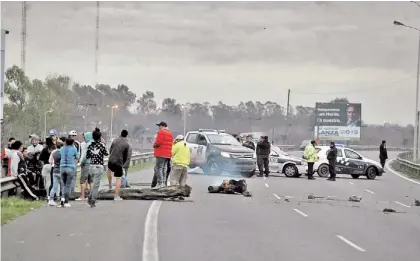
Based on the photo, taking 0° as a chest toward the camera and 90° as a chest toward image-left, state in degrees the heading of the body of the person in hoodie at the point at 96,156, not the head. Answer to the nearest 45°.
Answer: approximately 180°

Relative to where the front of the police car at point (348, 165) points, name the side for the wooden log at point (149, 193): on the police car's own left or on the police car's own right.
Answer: on the police car's own right

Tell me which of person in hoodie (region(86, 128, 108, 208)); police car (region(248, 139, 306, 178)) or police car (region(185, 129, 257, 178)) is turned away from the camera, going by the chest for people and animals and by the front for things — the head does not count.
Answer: the person in hoodie

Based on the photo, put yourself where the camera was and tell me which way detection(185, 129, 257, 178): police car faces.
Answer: facing the viewer and to the right of the viewer

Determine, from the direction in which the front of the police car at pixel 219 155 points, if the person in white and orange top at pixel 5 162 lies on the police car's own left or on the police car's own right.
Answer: on the police car's own right
